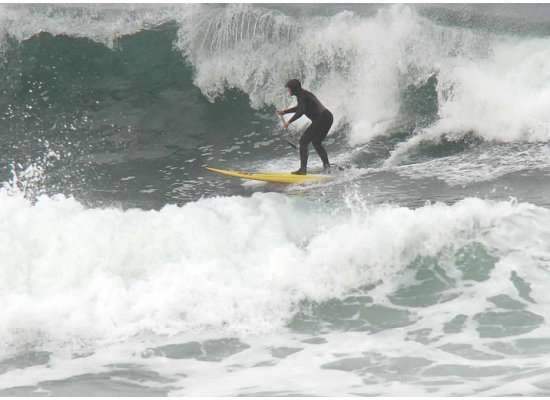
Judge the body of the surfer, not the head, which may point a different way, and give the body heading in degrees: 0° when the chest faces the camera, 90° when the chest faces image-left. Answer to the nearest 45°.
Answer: approximately 90°

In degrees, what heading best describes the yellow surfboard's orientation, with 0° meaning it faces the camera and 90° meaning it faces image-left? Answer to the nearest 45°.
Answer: approximately 90°

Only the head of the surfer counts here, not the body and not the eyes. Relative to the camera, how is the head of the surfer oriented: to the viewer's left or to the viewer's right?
to the viewer's left
